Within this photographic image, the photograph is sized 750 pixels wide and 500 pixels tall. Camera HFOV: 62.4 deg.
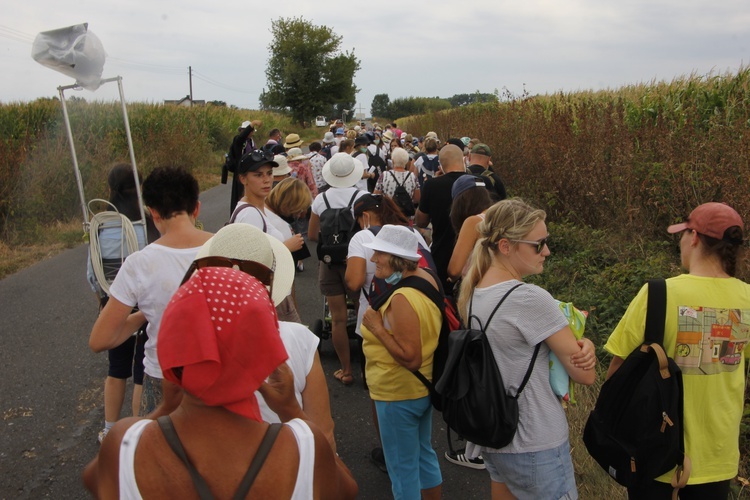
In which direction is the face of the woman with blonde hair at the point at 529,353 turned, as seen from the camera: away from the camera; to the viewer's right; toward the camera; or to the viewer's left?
to the viewer's right

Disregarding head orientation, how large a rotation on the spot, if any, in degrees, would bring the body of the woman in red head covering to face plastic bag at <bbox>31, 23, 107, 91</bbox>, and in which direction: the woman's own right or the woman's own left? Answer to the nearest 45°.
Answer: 0° — they already face it

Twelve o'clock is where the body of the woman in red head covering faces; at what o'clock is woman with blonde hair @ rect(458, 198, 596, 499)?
The woman with blonde hair is roughly at 2 o'clock from the woman in red head covering.

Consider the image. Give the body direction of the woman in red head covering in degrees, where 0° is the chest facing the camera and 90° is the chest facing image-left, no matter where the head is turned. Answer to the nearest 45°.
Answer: approximately 180°

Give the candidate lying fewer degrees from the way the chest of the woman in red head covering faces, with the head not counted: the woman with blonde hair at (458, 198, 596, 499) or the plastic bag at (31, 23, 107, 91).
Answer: the plastic bag

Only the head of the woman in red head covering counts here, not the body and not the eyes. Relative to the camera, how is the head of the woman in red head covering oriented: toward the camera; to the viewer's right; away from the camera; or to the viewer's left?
away from the camera
